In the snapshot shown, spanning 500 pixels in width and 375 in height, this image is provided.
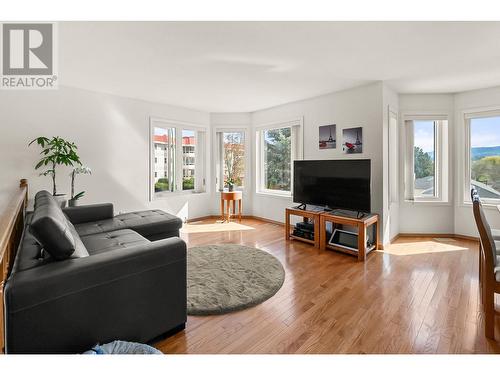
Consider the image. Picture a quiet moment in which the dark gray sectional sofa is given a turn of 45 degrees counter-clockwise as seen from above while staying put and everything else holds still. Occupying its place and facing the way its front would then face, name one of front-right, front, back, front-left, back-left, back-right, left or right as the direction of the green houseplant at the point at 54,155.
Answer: front-left

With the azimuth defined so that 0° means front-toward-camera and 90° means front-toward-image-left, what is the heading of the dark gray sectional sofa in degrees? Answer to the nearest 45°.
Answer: approximately 270°

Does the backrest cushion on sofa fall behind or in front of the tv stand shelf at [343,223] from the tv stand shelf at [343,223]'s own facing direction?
in front

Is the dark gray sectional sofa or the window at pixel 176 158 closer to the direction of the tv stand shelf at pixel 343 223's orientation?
the dark gray sectional sofa

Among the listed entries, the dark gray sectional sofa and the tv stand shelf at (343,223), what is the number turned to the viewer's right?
1

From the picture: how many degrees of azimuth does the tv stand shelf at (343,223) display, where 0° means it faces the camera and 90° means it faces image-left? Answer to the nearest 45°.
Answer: approximately 45°

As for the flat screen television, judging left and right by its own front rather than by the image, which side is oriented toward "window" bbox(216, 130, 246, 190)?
right

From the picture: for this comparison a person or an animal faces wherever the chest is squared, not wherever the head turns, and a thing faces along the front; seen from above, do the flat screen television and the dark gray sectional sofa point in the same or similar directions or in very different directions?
very different directions

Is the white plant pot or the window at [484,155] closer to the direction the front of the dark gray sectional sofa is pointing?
the window

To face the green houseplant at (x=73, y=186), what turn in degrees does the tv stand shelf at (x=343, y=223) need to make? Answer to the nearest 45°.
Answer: approximately 45° to its right
